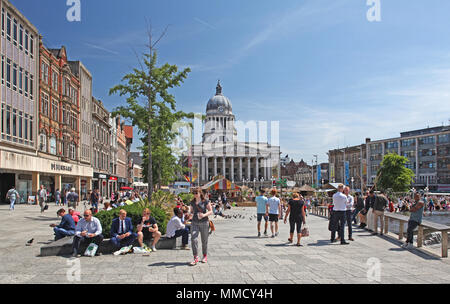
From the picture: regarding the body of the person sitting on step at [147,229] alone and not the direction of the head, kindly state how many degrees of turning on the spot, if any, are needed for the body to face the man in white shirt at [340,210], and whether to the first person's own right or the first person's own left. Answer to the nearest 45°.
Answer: approximately 90° to the first person's own left

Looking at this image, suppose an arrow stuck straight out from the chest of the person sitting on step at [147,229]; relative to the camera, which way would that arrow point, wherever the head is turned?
toward the camera

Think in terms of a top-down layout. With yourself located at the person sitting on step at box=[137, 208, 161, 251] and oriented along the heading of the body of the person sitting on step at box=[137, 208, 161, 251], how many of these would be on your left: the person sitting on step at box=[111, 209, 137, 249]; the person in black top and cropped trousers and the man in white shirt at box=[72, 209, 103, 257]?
1

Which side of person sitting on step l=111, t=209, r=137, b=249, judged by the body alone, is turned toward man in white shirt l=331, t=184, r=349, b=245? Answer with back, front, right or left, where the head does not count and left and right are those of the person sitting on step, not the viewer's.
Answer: left

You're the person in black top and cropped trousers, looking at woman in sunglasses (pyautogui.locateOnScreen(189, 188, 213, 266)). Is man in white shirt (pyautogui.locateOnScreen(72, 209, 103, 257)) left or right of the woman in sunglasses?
right

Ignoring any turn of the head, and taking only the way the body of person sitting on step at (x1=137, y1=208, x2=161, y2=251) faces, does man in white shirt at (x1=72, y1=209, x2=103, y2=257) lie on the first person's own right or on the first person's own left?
on the first person's own right
